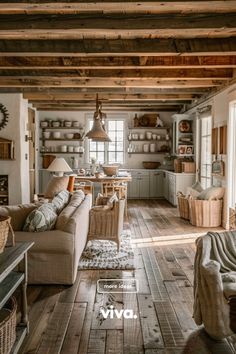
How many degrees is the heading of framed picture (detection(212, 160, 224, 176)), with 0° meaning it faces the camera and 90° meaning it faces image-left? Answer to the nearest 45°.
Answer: approximately 45°

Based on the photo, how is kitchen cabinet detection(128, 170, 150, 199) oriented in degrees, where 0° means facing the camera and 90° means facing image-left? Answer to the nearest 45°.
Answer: approximately 0°

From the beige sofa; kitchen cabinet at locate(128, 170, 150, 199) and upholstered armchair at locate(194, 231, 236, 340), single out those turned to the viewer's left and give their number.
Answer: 1

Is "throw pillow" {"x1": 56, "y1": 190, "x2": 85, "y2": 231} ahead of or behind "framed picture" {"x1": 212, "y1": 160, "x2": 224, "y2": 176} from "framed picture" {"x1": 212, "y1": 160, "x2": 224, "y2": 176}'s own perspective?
ahead

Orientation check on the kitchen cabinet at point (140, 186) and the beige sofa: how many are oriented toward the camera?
1
